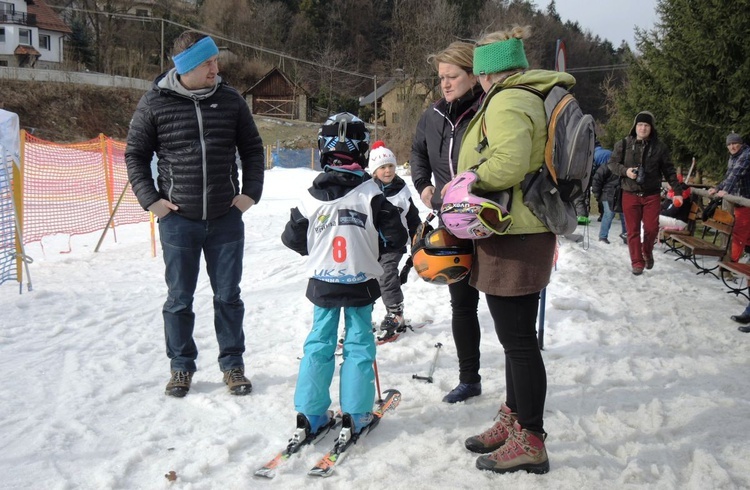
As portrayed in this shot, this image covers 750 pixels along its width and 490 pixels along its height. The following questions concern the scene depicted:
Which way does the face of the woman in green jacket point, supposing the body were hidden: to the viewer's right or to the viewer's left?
to the viewer's left

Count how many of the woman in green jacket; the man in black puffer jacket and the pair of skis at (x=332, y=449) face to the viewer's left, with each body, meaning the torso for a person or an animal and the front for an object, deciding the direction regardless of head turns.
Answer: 1

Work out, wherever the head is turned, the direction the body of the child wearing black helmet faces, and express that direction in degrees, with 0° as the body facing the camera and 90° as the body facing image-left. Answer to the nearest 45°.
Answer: approximately 180°

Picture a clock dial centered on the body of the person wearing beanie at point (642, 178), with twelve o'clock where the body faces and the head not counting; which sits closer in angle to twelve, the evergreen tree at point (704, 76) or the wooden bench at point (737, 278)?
the wooden bench

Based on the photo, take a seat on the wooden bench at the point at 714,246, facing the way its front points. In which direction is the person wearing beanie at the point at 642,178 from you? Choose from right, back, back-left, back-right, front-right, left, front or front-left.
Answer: front

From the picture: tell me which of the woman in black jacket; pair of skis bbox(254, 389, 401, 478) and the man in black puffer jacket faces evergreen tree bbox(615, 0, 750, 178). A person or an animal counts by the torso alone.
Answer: the pair of skis

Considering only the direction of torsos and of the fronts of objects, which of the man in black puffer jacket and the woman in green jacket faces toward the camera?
the man in black puffer jacket

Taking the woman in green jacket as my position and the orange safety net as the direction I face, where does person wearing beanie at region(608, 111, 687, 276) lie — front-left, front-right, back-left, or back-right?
front-right

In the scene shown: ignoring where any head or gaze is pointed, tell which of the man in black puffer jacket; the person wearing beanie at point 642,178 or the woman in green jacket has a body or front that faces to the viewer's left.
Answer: the woman in green jacket

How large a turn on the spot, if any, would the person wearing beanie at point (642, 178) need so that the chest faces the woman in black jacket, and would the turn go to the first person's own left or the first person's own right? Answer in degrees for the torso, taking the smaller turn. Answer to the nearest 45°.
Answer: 0° — they already face them

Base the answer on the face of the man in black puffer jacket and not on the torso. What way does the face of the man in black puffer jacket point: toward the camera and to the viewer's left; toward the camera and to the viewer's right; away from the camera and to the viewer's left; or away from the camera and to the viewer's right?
toward the camera and to the viewer's right

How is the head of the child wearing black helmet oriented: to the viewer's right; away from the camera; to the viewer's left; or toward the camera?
away from the camera

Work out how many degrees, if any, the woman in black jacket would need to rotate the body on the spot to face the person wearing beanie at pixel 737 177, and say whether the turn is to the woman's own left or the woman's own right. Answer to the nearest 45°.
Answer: approximately 180°

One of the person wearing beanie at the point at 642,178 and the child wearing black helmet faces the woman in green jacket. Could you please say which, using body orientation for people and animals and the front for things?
the person wearing beanie

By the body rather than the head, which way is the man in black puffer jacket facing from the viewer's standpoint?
toward the camera

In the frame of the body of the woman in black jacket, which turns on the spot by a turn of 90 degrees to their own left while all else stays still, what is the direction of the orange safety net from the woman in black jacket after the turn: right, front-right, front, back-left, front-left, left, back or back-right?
back

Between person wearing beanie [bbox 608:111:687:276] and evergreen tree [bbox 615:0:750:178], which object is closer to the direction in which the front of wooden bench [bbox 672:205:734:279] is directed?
the person wearing beanie

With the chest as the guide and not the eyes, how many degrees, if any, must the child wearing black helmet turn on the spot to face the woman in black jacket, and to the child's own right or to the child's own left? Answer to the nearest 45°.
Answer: approximately 45° to the child's own right

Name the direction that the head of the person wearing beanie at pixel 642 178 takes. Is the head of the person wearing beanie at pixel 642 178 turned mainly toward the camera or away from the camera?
toward the camera
